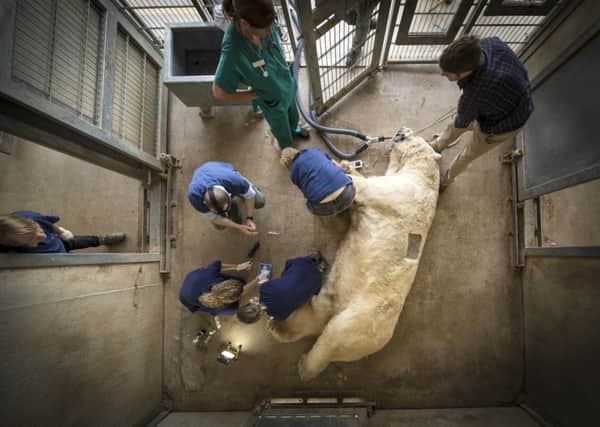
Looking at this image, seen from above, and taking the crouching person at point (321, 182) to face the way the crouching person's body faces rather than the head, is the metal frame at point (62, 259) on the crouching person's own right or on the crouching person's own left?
on the crouching person's own left

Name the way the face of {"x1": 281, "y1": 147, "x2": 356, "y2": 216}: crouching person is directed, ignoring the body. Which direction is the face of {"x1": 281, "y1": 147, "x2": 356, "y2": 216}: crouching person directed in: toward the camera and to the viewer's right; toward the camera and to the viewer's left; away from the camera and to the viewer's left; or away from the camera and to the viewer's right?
away from the camera and to the viewer's left

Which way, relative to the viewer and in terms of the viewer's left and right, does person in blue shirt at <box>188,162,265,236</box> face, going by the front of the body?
facing the viewer and to the right of the viewer

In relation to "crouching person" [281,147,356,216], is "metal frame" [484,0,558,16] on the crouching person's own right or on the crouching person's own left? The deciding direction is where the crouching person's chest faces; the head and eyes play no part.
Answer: on the crouching person's own right

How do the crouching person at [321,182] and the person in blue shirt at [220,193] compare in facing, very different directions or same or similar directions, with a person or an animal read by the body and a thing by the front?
very different directions

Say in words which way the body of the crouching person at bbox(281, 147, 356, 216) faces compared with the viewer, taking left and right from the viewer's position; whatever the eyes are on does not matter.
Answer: facing away from the viewer and to the left of the viewer

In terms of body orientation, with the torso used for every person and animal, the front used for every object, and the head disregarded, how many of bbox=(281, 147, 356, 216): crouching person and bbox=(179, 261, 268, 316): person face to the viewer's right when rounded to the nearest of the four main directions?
1

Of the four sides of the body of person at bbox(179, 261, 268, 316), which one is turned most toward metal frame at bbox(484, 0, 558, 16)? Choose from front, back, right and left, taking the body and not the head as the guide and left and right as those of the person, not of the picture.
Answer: front

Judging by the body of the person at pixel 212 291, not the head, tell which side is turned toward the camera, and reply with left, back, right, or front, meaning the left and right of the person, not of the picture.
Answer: right
